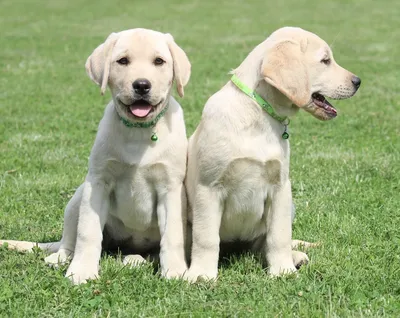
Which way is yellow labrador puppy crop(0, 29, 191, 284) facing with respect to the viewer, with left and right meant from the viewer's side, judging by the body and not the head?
facing the viewer

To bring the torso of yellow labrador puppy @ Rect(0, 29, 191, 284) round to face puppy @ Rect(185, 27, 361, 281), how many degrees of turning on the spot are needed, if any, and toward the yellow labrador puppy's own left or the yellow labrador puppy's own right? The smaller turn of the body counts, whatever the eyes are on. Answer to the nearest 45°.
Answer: approximately 90° to the yellow labrador puppy's own left
